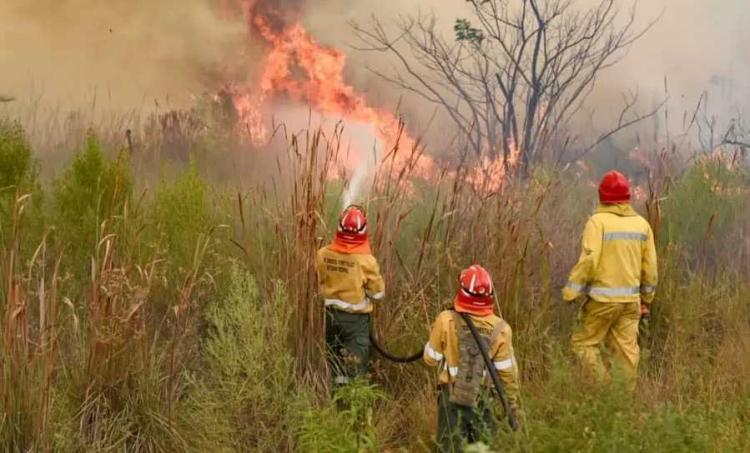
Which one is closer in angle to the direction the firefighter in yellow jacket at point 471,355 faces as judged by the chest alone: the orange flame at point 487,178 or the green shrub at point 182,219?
the orange flame

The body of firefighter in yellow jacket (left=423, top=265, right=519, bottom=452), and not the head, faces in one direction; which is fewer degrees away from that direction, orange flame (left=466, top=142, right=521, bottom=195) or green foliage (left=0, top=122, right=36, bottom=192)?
the orange flame

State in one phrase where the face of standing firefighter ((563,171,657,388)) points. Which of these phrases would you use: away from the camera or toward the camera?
away from the camera

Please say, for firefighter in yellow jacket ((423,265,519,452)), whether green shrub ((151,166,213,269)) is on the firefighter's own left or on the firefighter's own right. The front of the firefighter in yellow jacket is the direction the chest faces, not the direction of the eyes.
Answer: on the firefighter's own left

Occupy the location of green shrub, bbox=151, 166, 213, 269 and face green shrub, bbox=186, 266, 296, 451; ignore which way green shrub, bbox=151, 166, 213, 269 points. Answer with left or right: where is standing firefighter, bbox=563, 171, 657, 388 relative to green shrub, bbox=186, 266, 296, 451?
left

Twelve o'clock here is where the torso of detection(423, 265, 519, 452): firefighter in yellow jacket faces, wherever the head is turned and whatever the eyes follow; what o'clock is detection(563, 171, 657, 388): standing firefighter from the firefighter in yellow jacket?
The standing firefighter is roughly at 1 o'clock from the firefighter in yellow jacket.

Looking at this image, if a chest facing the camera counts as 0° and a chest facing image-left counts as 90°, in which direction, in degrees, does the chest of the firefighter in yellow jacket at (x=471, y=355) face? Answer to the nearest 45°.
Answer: approximately 180°

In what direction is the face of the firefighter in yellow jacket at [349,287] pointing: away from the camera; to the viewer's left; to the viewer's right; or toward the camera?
away from the camera

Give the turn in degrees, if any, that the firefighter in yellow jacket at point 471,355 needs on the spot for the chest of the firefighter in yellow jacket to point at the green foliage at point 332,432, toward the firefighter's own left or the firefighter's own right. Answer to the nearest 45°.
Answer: approximately 135° to the firefighter's own left

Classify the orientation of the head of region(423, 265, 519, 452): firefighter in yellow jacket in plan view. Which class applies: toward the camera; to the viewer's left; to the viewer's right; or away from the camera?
away from the camera

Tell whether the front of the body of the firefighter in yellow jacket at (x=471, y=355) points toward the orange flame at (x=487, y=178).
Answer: yes
